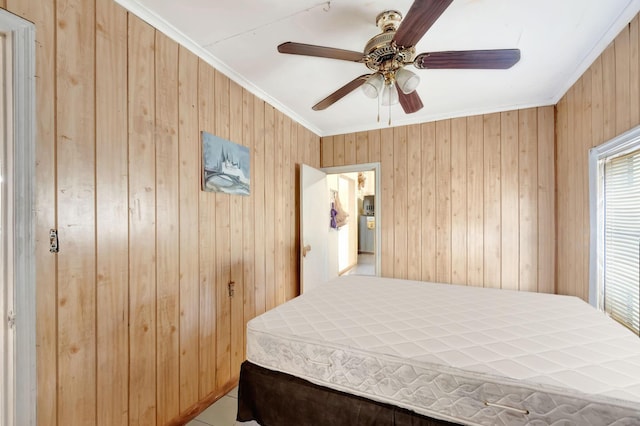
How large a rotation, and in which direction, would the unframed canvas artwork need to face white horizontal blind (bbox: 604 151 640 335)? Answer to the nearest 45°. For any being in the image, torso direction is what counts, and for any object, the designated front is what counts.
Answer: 0° — it already faces it

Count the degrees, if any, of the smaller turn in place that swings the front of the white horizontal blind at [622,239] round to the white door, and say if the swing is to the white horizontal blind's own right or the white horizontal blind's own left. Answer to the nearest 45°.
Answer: approximately 45° to the white horizontal blind's own right

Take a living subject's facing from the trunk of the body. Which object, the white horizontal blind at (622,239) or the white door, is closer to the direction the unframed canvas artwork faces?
the white horizontal blind

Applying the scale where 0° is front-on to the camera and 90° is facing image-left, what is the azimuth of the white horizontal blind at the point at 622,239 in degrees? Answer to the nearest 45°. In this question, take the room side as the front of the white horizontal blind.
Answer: approximately 45°

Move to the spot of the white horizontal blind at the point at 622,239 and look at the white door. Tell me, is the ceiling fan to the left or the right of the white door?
left

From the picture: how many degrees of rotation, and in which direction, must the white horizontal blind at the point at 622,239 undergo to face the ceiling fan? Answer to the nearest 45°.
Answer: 0° — it already faces it

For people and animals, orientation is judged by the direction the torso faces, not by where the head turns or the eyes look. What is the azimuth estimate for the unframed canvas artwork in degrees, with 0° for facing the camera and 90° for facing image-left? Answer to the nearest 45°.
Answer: approximately 315°

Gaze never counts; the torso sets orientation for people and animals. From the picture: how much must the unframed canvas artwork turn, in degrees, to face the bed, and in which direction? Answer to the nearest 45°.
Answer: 0° — it already faces it
